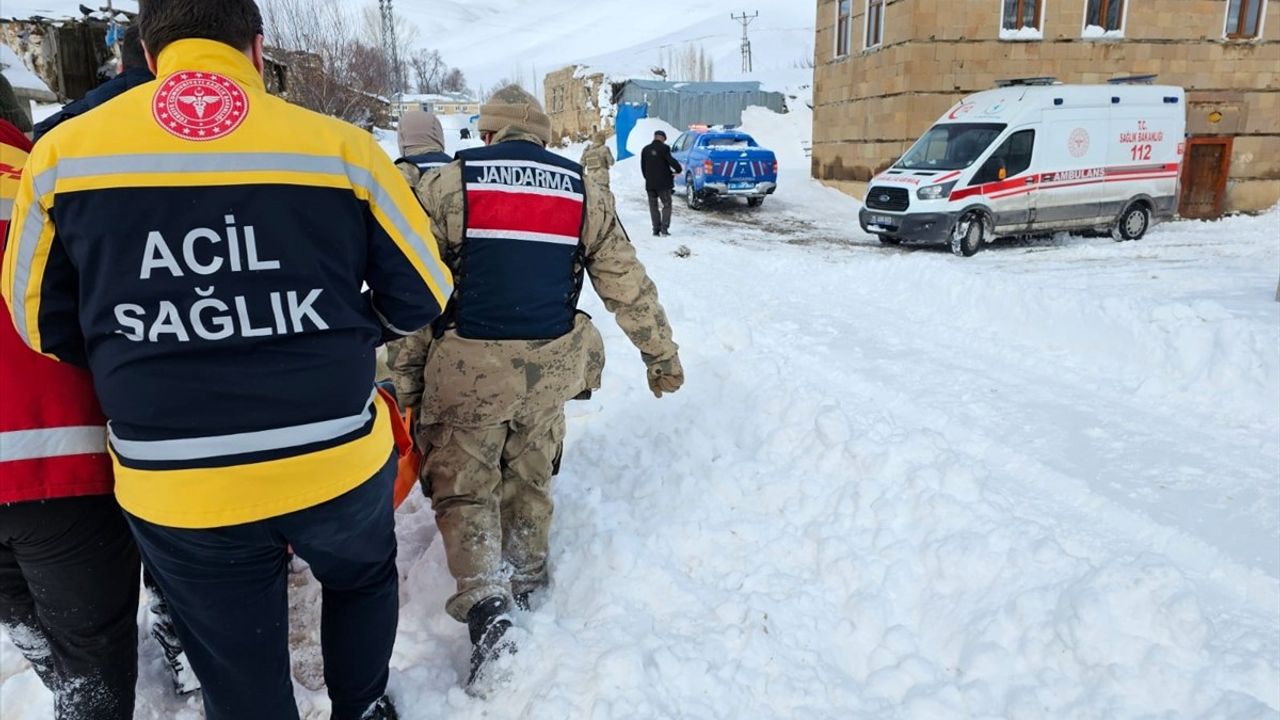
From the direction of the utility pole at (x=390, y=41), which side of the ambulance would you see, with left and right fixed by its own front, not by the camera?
right

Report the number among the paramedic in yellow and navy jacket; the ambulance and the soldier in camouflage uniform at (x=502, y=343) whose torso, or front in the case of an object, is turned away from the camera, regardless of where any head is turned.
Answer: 2

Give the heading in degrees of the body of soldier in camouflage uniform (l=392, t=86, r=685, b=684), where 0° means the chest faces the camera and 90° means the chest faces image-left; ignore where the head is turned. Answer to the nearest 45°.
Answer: approximately 180°

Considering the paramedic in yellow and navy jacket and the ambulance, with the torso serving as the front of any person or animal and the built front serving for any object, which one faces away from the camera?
the paramedic in yellow and navy jacket

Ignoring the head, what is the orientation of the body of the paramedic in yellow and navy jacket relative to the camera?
away from the camera

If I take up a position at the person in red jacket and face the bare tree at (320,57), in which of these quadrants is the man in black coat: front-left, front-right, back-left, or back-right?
front-right

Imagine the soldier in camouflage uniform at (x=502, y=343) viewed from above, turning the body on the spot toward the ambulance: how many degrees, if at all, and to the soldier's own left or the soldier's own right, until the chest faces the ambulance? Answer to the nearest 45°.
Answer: approximately 45° to the soldier's own right

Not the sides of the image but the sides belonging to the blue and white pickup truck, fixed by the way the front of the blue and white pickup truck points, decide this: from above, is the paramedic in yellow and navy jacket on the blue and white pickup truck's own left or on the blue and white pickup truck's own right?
on the blue and white pickup truck's own left

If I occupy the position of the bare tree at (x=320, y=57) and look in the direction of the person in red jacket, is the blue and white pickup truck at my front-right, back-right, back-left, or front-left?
front-left

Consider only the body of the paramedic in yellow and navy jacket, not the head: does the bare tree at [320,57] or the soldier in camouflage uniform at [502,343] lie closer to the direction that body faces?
the bare tree

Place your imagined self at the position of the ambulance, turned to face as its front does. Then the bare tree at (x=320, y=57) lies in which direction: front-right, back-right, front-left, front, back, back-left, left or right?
front-right

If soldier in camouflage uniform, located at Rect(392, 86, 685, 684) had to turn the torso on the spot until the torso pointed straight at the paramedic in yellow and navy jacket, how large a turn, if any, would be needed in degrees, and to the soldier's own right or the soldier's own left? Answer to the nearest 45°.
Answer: approximately 135° to the soldier's own left

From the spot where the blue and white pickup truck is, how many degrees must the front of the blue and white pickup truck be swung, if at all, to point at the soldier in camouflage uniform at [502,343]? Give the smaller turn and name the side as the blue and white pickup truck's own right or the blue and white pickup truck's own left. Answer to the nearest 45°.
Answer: approximately 135° to the blue and white pickup truck's own left

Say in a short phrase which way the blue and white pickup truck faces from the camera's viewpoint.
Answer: facing away from the viewer and to the left of the viewer

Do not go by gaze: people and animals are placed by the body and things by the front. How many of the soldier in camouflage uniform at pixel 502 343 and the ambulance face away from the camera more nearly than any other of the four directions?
1

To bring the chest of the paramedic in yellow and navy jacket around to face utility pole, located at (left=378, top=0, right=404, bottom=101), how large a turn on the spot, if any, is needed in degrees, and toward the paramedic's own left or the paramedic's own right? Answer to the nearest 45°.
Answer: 0° — they already face it

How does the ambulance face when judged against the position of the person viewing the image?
facing the viewer and to the left of the viewer
